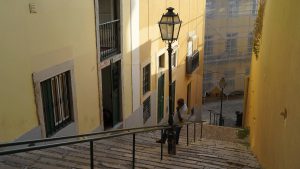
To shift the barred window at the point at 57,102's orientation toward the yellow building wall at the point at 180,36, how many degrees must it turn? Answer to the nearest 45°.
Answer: approximately 90° to its left

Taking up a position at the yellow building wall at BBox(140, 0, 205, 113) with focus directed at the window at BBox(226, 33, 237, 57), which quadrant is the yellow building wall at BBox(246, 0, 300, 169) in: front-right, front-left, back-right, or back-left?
back-right

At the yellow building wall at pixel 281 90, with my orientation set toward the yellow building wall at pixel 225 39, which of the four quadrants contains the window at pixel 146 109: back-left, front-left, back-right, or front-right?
front-left

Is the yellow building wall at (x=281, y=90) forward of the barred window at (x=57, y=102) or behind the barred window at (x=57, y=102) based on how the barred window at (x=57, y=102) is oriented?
forward

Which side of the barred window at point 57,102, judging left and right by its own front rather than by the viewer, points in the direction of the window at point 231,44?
left

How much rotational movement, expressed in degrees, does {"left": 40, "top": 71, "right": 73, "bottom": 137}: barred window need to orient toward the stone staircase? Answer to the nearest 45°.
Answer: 0° — it already faces it

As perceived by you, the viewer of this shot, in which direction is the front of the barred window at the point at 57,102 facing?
facing the viewer and to the right of the viewer

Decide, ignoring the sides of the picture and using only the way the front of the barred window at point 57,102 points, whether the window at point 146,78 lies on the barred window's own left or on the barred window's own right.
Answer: on the barred window's own left

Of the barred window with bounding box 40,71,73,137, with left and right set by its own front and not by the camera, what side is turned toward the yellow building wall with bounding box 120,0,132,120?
left

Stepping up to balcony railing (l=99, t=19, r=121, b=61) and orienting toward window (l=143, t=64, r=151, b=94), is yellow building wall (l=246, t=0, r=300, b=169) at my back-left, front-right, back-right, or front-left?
back-right
